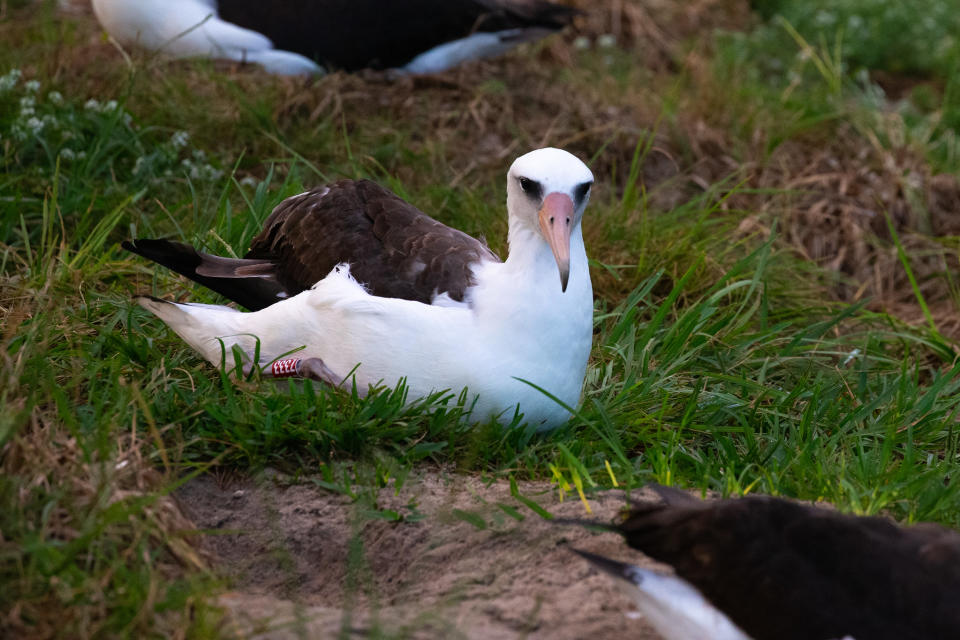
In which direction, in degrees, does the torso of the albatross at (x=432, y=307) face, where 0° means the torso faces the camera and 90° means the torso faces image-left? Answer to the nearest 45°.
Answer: approximately 315°

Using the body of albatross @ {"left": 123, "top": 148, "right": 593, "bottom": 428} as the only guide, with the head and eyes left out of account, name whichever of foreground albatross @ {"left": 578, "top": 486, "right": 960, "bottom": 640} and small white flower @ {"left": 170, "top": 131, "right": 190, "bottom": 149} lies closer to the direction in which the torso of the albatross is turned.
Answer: the foreground albatross

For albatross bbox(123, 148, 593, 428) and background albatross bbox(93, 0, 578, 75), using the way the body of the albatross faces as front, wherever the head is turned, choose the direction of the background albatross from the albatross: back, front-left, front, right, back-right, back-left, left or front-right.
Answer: back-left

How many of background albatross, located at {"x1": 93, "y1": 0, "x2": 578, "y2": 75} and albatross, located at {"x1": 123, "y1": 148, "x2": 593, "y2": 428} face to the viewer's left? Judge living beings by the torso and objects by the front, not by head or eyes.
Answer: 1

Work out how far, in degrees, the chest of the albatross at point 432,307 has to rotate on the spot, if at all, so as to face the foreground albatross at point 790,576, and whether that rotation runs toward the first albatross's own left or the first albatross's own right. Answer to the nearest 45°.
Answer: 0° — it already faces it

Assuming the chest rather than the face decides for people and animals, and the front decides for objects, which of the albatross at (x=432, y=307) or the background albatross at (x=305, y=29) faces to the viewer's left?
the background albatross

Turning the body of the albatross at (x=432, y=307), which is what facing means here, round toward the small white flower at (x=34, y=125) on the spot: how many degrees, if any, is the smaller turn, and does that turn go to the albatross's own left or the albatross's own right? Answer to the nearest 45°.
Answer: approximately 180°

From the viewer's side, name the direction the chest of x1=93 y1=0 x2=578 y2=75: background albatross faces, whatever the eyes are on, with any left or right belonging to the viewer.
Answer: facing to the left of the viewer

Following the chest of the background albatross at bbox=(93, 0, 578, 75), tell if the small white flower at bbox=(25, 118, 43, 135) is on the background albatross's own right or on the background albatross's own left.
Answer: on the background albatross's own left

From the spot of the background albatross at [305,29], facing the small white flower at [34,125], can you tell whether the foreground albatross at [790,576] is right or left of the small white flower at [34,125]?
left

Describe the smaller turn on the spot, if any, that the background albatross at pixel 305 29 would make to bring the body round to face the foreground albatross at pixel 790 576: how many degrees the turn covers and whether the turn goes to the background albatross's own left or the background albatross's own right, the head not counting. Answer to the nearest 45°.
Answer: approximately 90° to the background albatross's own left
